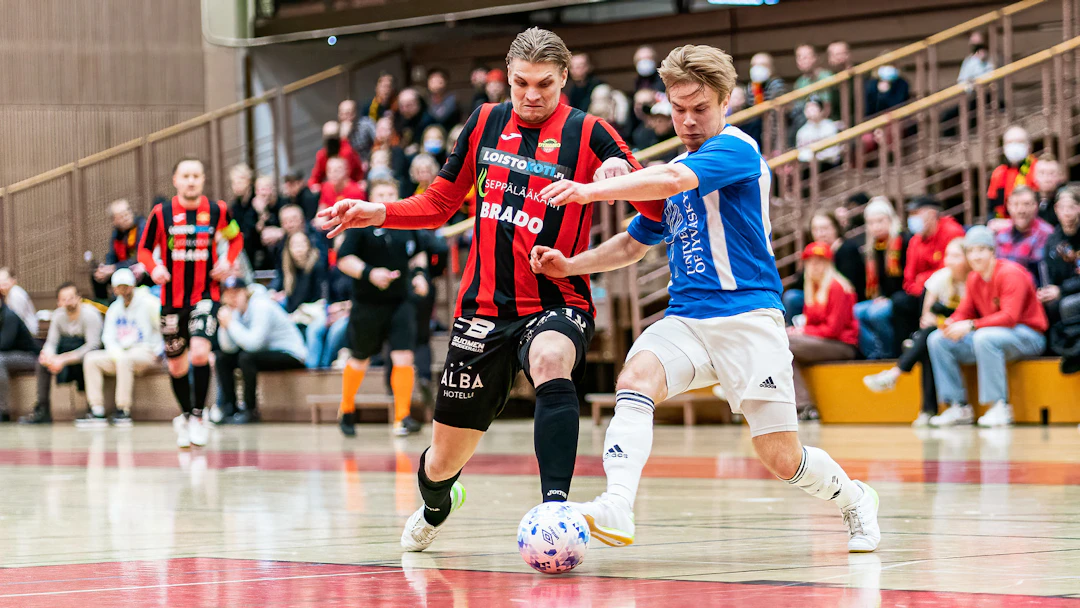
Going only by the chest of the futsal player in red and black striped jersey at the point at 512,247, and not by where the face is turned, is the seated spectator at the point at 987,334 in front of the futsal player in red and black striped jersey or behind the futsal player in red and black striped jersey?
behind

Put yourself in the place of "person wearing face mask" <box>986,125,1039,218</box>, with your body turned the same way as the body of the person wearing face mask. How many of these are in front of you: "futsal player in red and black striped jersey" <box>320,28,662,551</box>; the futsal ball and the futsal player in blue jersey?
3

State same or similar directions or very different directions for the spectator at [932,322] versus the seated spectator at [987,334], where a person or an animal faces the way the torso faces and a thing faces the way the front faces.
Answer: same or similar directions

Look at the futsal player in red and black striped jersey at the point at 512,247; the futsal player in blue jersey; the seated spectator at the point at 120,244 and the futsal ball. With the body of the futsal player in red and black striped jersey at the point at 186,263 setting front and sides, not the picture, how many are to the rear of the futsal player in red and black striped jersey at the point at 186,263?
1

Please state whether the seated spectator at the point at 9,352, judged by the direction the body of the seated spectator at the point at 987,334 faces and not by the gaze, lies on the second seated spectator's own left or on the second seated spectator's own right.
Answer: on the second seated spectator's own right

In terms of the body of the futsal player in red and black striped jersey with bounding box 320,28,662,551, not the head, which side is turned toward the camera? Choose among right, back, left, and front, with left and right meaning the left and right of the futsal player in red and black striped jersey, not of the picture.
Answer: front

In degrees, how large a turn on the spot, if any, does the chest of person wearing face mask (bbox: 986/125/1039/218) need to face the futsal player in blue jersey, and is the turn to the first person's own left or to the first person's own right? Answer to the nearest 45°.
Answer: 0° — they already face them

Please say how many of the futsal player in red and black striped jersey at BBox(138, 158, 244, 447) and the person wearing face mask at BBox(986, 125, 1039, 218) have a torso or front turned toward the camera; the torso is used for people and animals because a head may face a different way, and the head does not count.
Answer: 2

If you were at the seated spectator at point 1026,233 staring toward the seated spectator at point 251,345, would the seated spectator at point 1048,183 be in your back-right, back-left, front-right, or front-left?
back-right

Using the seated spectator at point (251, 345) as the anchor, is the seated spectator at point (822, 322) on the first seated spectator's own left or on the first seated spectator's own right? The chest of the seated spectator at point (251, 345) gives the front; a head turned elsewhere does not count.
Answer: on the first seated spectator's own left

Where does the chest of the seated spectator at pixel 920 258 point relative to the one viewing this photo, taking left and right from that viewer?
facing the viewer and to the left of the viewer

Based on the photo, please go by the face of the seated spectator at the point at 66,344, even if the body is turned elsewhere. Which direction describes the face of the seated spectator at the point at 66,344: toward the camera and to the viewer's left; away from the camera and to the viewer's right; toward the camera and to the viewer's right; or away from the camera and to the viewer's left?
toward the camera and to the viewer's right

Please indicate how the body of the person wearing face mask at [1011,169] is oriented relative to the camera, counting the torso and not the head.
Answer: toward the camera

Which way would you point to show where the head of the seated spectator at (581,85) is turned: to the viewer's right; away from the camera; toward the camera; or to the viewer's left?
toward the camera

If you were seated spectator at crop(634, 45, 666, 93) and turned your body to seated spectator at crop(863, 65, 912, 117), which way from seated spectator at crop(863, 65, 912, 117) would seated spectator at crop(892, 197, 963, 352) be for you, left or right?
right
